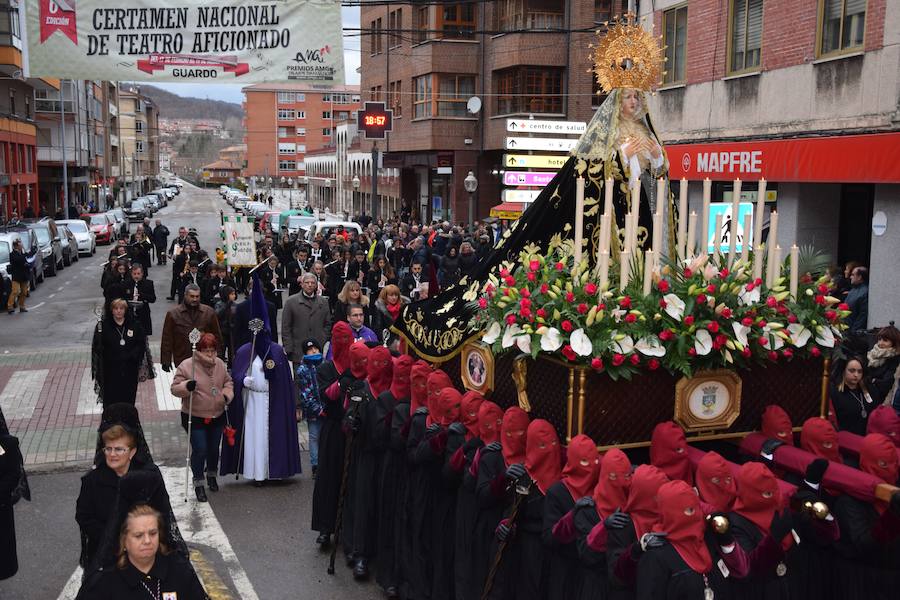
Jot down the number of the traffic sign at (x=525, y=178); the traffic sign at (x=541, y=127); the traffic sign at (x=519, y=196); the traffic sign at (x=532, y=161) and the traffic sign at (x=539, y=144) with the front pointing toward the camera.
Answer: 5

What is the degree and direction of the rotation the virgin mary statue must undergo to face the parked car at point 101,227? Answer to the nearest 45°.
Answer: approximately 180°

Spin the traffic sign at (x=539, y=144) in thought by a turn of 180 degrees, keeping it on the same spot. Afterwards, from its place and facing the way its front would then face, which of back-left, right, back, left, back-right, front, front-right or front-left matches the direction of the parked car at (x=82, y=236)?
front-left

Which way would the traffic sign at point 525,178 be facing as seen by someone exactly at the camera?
facing the viewer

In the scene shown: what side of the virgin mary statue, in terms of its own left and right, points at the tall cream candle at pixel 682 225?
front

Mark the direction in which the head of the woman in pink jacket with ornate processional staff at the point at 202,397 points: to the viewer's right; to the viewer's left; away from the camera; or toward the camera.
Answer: toward the camera

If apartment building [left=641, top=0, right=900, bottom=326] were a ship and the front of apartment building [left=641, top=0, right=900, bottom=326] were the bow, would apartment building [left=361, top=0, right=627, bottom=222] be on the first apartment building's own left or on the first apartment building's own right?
on the first apartment building's own right

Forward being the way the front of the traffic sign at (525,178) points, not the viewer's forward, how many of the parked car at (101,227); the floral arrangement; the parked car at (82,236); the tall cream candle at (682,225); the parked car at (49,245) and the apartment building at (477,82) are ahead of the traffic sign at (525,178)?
2

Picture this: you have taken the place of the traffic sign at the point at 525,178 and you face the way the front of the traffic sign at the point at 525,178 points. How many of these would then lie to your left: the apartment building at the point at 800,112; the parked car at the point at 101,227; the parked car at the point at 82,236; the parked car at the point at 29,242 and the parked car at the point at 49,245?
1

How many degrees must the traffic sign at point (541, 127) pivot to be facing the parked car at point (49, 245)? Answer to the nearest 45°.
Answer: approximately 135° to its right

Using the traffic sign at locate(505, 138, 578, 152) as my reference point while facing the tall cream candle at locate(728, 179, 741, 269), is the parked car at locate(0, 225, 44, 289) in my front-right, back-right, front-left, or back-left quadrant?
back-right

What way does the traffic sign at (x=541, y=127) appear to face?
toward the camera

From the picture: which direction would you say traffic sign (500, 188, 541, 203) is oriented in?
toward the camera

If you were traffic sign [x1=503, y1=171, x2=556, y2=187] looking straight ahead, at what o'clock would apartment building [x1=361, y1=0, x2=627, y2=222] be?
The apartment building is roughly at 6 o'clock from the traffic sign.

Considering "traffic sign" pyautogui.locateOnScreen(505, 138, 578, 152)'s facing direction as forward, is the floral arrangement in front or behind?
in front
